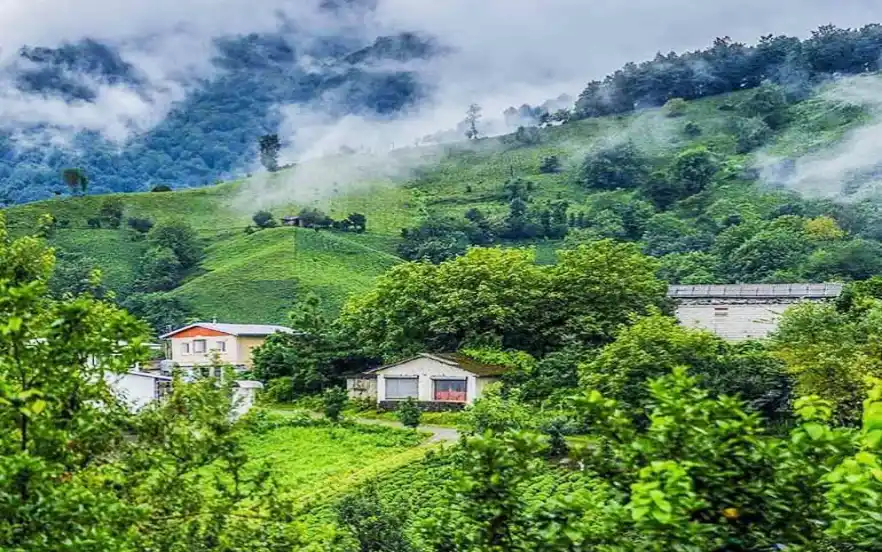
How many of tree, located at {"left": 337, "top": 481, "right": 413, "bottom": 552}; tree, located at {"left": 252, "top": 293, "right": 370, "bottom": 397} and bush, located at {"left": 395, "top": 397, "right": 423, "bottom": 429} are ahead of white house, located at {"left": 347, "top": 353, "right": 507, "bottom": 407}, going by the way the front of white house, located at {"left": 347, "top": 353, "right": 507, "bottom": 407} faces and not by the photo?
2

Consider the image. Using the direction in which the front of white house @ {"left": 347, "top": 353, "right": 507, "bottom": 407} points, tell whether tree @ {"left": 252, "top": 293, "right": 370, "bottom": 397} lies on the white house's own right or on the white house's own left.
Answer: on the white house's own right

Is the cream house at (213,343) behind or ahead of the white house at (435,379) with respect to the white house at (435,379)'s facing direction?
behind

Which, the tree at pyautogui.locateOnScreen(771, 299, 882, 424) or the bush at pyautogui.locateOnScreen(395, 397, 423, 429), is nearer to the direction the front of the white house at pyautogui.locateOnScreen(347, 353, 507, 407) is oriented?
the bush

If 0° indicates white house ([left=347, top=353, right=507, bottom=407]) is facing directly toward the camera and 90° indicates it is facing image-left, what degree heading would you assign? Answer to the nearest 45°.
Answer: approximately 0°

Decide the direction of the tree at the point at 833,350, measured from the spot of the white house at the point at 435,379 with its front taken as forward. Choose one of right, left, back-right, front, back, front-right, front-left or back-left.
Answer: front-left

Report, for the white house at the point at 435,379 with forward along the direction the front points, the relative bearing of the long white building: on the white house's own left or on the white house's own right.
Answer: on the white house's own left

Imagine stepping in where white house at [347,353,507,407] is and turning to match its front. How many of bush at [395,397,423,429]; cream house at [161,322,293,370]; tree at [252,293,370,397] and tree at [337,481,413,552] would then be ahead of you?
2

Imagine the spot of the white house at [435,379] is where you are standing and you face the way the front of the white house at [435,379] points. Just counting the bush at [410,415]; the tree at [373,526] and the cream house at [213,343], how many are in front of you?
2

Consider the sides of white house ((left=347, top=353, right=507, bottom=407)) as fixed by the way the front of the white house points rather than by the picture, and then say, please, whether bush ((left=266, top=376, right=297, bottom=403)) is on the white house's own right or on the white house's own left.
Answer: on the white house's own right

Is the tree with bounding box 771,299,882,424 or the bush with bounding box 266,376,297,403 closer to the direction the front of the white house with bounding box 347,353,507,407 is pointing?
the tree

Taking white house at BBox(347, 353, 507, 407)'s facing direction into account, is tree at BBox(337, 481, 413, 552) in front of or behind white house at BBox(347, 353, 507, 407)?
in front
